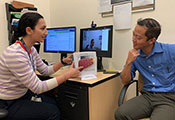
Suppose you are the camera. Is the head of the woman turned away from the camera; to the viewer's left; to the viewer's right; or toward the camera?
to the viewer's right

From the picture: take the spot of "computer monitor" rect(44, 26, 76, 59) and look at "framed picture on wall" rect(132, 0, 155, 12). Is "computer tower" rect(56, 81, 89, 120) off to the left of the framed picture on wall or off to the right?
right

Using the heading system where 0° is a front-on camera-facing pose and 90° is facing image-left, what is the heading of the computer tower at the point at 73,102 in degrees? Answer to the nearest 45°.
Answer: approximately 45°

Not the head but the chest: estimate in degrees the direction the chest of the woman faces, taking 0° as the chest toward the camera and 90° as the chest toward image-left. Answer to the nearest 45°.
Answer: approximately 270°

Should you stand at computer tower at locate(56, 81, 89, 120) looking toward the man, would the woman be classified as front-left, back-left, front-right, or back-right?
back-right

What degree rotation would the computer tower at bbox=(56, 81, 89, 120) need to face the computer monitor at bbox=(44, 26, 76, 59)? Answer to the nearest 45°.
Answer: approximately 135° to its right

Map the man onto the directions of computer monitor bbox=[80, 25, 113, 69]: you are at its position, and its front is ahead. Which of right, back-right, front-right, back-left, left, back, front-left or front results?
left

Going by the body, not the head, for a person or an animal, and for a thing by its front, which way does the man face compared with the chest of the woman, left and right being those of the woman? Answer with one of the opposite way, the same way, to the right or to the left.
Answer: the opposite way
